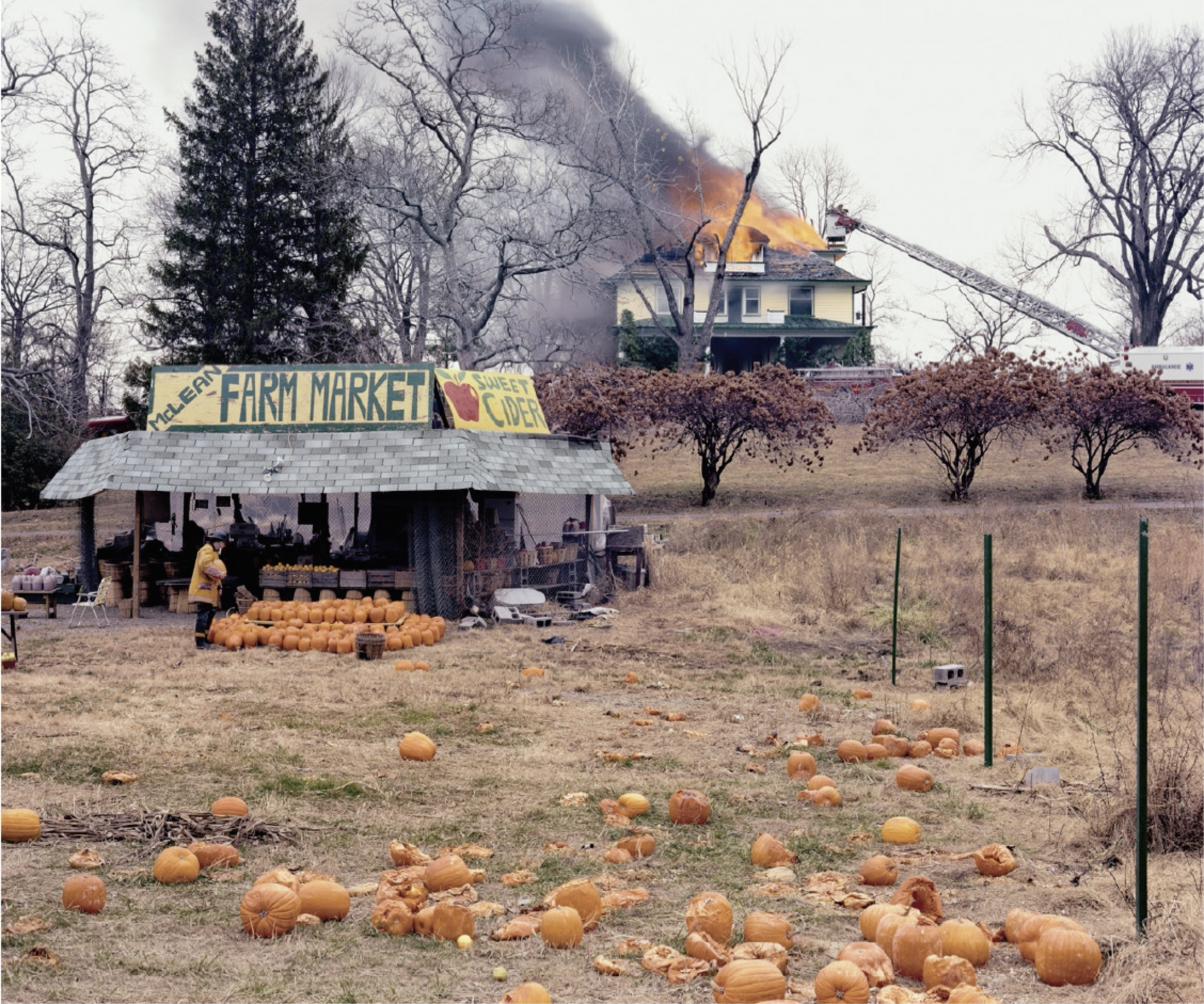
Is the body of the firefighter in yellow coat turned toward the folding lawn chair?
no

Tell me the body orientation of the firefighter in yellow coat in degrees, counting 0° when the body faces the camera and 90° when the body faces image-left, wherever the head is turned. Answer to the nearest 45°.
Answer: approximately 270°

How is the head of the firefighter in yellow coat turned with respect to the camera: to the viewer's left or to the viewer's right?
to the viewer's right

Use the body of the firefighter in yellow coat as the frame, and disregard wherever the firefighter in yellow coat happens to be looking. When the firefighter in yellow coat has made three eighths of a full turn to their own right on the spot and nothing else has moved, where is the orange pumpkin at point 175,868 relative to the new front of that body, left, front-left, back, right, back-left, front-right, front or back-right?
front-left

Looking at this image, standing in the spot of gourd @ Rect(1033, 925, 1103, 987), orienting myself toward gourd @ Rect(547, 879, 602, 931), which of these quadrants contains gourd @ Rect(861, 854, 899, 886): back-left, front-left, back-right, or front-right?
front-right

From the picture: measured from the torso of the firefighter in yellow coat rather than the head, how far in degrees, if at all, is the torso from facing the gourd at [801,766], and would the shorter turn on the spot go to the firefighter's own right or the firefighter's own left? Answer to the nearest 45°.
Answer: approximately 45° to the firefighter's own right

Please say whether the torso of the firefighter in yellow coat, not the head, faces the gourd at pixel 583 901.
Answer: no

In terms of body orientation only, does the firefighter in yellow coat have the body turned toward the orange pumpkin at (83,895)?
no

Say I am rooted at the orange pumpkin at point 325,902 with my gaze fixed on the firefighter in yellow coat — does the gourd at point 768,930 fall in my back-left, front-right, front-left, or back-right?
back-right
